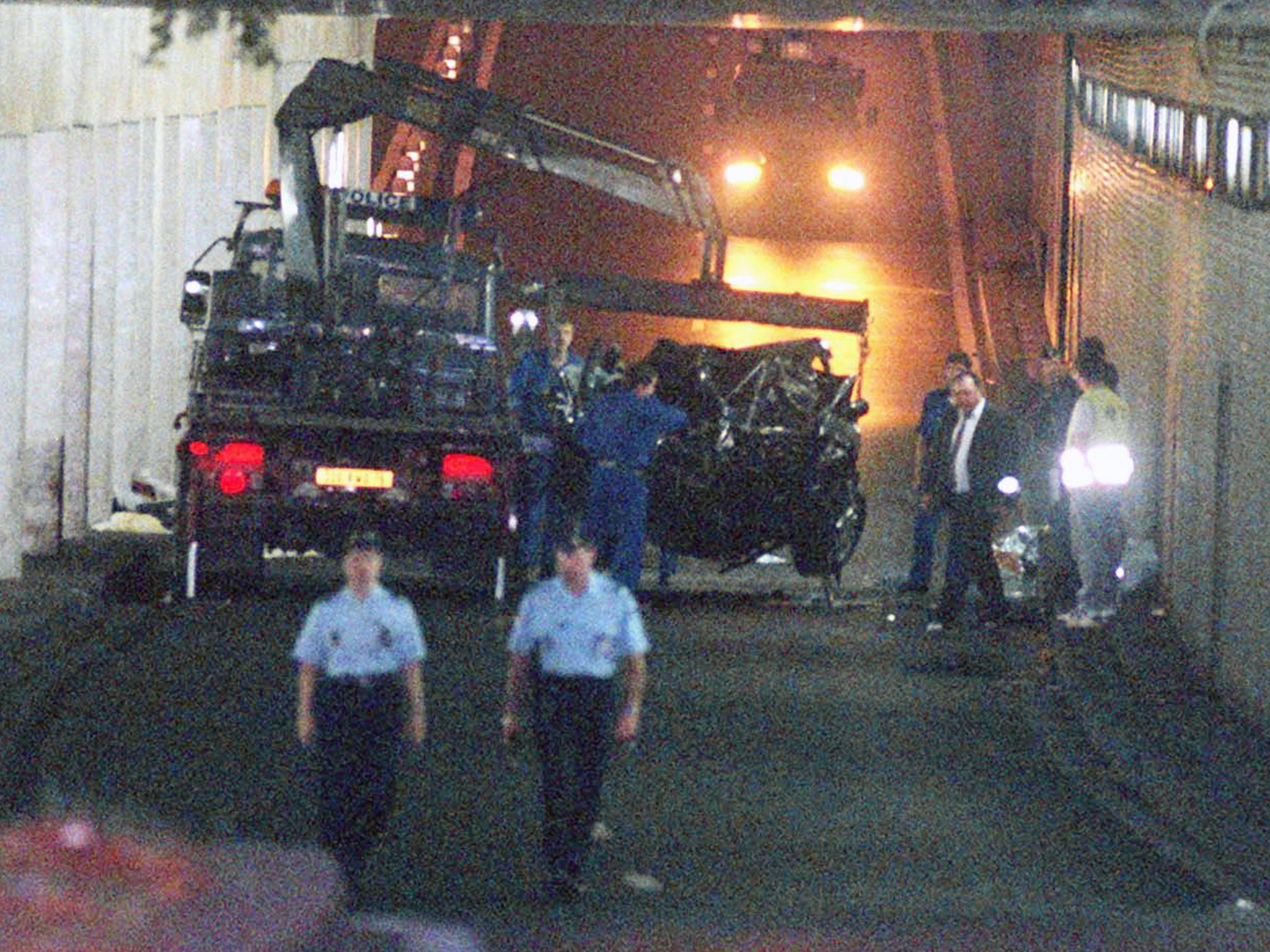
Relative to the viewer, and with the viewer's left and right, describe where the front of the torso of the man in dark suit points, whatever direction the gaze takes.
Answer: facing the viewer and to the left of the viewer

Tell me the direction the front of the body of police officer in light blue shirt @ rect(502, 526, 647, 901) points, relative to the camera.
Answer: toward the camera

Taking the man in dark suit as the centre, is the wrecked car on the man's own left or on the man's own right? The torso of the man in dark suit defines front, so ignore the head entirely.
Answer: on the man's own right

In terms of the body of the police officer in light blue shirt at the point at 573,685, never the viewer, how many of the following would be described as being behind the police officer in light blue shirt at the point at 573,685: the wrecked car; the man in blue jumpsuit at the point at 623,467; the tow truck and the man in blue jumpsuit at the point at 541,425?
4

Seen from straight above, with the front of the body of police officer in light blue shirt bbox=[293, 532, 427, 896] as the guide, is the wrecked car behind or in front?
behind

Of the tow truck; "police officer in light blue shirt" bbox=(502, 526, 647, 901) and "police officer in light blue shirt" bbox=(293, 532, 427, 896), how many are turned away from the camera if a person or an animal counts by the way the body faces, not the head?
1

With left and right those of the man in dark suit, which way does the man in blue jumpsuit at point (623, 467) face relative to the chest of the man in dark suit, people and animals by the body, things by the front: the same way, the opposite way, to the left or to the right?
the opposite way

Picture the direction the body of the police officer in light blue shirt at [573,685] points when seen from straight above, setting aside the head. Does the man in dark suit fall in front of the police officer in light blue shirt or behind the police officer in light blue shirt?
behind

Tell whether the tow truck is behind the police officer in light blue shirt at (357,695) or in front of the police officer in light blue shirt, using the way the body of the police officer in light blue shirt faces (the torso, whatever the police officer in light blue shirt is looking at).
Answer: behind

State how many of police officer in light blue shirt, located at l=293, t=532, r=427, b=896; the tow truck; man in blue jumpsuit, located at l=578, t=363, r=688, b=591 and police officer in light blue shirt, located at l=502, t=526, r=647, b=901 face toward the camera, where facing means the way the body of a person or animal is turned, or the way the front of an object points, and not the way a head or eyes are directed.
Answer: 2

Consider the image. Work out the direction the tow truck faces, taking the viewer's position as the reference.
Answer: facing away from the viewer

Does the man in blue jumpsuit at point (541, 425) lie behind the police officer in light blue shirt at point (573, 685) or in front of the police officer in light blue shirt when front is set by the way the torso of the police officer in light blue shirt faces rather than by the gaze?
behind

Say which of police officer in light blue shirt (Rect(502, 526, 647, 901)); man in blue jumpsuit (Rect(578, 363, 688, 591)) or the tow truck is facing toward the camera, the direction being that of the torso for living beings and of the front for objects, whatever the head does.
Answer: the police officer in light blue shirt
